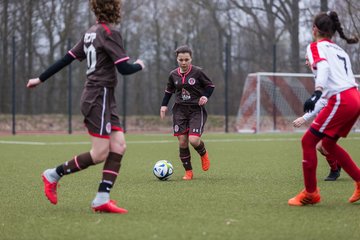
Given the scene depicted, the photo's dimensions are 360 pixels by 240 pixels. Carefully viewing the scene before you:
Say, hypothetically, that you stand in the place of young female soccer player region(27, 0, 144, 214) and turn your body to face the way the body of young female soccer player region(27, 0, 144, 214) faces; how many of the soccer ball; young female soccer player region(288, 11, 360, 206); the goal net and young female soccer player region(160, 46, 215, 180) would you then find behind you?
0

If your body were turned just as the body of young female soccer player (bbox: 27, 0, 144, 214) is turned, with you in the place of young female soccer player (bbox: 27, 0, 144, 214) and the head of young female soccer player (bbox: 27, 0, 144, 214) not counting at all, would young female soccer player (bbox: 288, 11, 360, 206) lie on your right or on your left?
on your right

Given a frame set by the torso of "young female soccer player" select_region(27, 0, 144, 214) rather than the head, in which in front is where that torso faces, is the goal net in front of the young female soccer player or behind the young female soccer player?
in front

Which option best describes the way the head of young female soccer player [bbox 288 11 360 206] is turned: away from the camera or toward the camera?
away from the camera

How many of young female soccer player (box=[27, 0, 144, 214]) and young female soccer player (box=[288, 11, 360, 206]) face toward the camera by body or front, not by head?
0

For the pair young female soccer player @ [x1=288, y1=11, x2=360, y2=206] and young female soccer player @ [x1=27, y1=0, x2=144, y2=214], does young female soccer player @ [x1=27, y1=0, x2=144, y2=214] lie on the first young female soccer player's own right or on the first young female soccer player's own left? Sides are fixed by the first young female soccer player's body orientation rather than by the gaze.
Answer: on the first young female soccer player's own left

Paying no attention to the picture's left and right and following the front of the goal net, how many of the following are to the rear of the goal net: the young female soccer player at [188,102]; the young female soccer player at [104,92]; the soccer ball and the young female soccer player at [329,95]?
0

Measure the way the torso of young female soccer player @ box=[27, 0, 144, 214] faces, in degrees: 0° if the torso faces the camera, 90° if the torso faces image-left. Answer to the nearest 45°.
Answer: approximately 225°

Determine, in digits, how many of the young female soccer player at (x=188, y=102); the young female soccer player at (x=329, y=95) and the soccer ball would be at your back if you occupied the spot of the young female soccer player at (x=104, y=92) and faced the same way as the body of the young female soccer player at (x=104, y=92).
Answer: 0

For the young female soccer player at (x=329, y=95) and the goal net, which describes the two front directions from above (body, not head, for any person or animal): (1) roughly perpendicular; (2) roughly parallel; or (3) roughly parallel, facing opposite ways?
roughly parallel, facing opposite ways

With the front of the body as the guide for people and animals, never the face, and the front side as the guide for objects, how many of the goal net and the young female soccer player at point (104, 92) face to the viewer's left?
0

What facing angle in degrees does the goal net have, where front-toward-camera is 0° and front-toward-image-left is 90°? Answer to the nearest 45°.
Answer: approximately 315°

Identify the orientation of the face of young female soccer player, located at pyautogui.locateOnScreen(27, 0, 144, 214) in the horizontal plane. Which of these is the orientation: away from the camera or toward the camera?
away from the camera

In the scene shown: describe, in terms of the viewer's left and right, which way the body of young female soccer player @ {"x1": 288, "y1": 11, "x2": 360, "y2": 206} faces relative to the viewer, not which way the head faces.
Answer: facing away from the viewer and to the left of the viewer

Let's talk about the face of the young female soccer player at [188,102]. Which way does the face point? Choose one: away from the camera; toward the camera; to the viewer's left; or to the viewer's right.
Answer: toward the camera

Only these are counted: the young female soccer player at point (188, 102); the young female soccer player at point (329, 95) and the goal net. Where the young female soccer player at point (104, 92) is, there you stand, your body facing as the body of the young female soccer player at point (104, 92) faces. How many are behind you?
0
